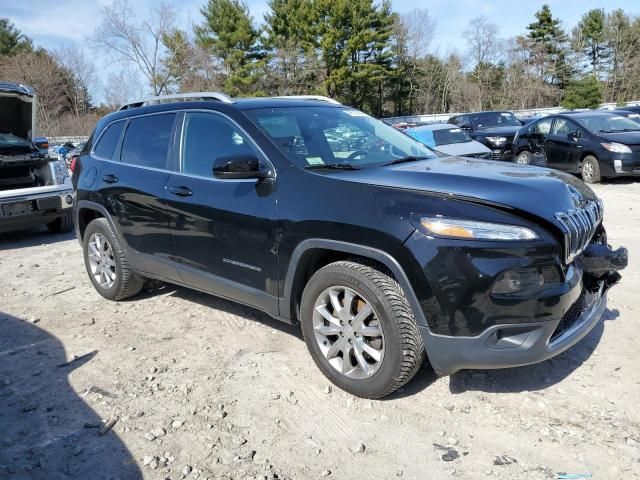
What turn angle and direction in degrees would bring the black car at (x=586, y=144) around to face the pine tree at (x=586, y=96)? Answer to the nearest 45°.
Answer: approximately 135° to its left

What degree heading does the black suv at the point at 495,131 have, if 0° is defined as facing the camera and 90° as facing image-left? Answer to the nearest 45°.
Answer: approximately 315°

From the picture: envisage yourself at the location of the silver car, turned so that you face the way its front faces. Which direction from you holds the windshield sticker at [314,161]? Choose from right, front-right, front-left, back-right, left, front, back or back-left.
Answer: front-right

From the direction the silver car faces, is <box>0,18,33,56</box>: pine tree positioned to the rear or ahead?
to the rear

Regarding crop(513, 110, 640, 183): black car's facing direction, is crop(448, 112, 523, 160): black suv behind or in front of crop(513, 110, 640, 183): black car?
behind

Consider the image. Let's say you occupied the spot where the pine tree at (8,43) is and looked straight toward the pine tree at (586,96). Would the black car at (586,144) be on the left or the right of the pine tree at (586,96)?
right

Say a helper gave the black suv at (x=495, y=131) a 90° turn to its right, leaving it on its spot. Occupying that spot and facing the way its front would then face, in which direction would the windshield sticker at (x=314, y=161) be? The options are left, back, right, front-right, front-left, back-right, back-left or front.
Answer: front-left

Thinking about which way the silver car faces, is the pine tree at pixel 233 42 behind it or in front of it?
behind

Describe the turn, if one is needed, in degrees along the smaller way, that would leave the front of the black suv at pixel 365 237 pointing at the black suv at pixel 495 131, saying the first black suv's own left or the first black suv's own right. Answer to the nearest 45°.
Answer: approximately 135° to the first black suv's own left
